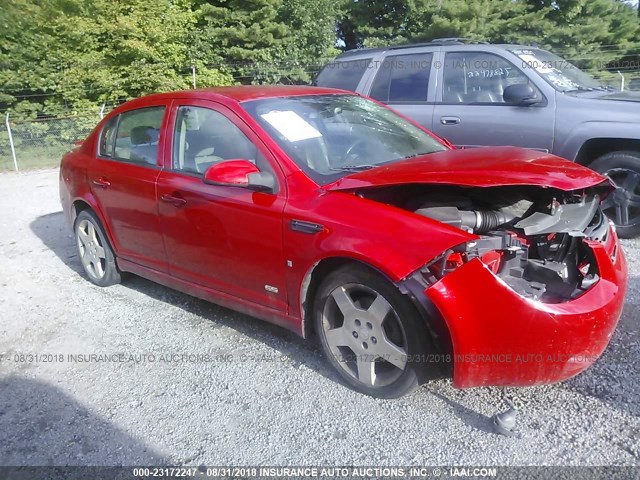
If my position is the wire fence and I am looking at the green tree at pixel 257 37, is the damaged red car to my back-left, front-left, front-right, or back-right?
back-right

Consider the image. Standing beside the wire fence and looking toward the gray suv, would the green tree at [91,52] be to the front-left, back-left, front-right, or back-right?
back-left

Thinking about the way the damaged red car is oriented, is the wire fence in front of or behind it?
behind

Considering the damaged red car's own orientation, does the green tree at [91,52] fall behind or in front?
behind

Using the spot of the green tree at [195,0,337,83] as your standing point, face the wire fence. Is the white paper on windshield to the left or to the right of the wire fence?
left

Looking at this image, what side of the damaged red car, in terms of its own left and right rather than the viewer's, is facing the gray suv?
left

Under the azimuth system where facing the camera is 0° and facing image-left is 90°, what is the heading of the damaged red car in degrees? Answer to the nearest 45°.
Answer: approximately 315°

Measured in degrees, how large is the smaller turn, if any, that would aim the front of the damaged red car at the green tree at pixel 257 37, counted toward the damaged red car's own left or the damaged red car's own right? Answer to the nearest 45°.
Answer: approximately 135° to the damaged red car's own left

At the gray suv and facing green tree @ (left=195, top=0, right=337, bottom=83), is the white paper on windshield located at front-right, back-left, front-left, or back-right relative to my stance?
back-left
